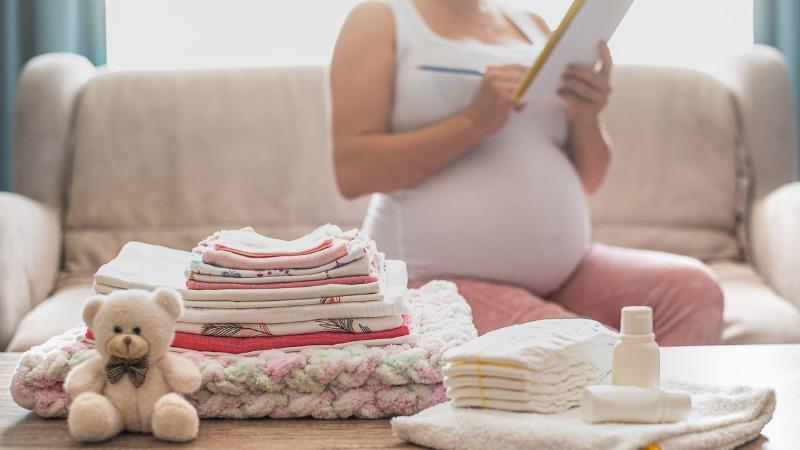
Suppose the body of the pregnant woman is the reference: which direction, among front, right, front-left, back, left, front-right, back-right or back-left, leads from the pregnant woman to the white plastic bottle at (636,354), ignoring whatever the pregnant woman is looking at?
front-right

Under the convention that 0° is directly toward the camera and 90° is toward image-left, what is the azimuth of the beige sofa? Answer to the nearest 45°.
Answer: approximately 0°

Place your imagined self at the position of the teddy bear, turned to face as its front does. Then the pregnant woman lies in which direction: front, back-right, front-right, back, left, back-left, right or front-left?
back-left

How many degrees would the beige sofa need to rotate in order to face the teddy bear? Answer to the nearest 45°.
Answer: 0° — it already faces it

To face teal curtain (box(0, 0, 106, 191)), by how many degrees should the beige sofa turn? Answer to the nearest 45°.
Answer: approximately 135° to its right

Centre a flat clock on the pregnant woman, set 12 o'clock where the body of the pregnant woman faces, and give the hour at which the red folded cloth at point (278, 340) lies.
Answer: The red folded cloth is roughly at 2 o'clock from the pregnant woman.

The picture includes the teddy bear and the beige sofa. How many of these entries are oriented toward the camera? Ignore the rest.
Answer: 2

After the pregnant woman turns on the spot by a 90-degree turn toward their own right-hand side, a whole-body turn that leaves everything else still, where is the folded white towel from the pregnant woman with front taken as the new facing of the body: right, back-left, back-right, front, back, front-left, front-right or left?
front-left

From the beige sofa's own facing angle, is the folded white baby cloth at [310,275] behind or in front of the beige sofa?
in front

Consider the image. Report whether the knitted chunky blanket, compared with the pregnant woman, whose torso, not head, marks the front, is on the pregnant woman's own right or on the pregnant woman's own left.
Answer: on the pregnant woman's own right

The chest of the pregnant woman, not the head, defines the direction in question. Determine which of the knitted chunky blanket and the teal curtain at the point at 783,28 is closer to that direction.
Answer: the knitted chunky blanket

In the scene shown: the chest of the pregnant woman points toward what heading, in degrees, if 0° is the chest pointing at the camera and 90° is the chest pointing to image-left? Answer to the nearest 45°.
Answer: approximately 315°
